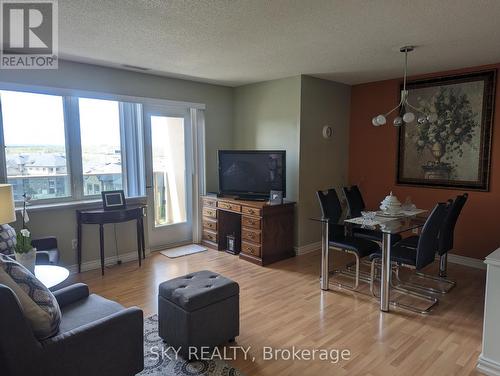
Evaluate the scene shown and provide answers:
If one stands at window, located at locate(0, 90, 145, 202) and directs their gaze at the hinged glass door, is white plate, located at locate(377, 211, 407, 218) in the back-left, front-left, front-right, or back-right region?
front-right

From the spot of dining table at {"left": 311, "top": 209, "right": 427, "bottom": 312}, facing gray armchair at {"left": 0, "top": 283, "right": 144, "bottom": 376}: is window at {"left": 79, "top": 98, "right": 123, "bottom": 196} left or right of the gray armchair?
right

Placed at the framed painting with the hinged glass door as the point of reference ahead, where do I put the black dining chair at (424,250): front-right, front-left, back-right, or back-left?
front-left

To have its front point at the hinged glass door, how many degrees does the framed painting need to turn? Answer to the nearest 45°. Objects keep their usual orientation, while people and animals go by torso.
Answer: approximately 45° to its right

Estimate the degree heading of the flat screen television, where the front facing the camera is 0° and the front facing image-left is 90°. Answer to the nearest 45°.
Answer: approximately 45°

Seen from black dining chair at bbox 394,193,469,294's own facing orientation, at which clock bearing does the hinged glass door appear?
The hinged glass door is roughly at 12 o'clock from the black dining chair.

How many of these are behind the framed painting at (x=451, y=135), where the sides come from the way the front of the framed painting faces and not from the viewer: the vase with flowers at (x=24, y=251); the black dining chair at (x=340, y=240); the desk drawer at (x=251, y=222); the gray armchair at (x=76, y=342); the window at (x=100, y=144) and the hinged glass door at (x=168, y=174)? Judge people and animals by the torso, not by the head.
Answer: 0

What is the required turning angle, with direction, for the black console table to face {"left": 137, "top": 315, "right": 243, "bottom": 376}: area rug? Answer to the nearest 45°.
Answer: approximately 45° to its right

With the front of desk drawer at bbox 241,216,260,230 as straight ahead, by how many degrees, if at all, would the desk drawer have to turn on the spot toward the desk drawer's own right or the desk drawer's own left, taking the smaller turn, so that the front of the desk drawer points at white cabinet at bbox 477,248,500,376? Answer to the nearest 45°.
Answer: approximately 90° to the desk drawer's own left

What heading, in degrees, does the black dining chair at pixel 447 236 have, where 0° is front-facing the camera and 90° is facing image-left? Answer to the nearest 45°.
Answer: approximately 90°

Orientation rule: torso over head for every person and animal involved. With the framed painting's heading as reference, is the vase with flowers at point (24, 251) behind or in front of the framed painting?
in front

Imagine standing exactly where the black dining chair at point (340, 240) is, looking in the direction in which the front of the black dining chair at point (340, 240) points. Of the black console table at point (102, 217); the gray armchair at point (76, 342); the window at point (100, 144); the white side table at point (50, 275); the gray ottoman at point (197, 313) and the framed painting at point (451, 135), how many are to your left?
1

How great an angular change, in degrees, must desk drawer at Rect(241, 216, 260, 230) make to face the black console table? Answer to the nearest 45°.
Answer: approximately 45° to its right

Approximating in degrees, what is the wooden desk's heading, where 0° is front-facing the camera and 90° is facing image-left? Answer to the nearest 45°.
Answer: approximately 45°

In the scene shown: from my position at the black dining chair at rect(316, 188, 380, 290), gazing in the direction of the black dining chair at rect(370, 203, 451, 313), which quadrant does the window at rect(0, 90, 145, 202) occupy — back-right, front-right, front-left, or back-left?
back-right

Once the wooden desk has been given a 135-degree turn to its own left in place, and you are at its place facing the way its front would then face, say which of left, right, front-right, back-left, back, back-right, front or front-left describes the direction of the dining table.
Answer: front-right

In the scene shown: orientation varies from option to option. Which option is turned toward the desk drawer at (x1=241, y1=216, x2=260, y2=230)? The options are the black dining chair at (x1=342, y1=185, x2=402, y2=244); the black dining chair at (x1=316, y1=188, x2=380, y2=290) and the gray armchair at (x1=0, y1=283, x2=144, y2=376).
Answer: the gray armchair

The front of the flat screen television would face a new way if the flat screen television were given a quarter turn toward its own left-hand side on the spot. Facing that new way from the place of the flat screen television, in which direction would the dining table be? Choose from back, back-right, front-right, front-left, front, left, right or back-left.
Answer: front

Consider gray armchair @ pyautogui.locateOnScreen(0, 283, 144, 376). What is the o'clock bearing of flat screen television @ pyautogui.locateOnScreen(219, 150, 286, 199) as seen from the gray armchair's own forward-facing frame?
The flat screen television is roughly at 12 o'clock from the gray armchair.

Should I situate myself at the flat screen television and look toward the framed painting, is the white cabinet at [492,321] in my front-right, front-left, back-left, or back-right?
front-right

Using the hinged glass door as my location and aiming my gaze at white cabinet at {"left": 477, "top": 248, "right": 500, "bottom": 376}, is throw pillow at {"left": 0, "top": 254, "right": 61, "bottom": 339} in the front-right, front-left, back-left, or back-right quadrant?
front-right

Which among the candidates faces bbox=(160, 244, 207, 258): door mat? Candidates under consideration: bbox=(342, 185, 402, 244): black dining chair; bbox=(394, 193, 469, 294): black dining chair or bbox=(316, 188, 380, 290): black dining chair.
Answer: bbox=(394, 193, 469, 294): black dining chair

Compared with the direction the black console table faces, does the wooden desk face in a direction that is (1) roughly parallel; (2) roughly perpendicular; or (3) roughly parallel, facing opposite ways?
roughly perpendicular
